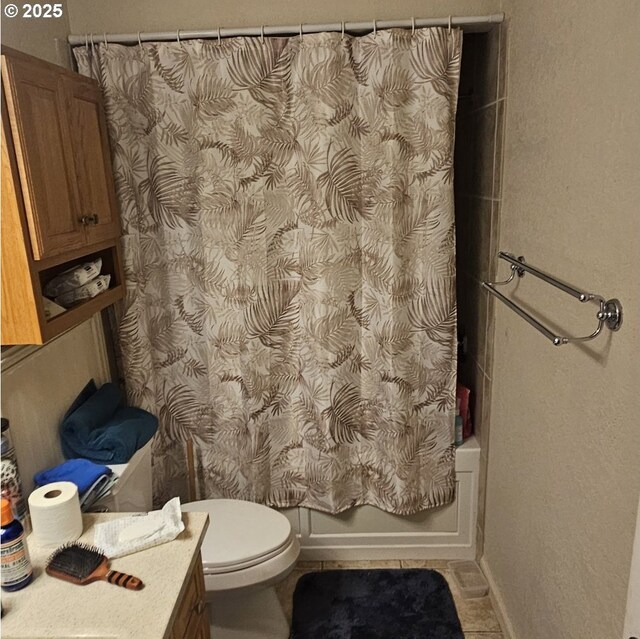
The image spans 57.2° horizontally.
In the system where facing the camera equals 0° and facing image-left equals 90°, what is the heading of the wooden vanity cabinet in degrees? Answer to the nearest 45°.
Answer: approximately 270°

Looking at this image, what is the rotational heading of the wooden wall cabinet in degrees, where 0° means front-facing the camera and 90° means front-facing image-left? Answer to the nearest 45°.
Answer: approximately 315°

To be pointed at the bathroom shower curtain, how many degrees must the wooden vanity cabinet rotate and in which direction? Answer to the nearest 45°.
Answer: approximately 45° to its left
